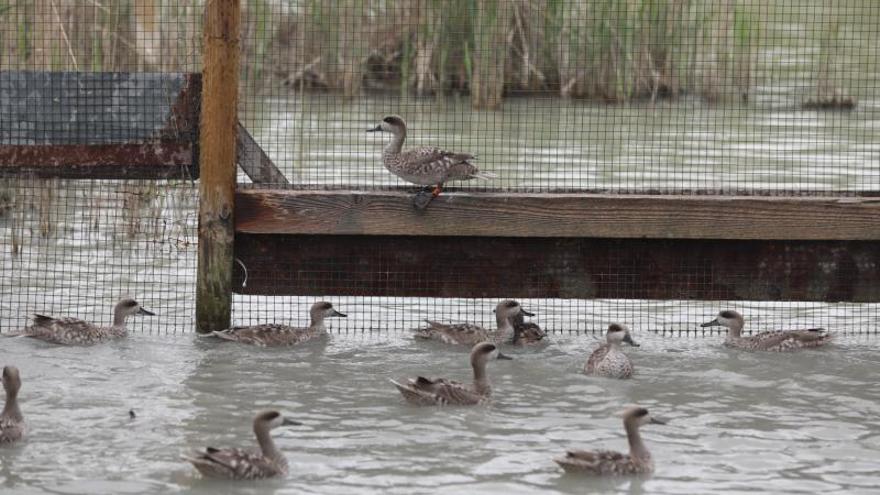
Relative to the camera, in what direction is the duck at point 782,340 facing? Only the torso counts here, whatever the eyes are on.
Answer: to the viewer's left

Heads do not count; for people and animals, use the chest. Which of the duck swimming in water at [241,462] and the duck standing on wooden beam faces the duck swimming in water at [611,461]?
the duck swimming in water at [241,462]

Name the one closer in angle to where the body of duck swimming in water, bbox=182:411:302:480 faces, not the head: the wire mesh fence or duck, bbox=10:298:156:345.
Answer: the wire mesh fence

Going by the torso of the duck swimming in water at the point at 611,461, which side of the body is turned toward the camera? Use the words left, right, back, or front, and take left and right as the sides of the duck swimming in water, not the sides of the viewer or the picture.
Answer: right

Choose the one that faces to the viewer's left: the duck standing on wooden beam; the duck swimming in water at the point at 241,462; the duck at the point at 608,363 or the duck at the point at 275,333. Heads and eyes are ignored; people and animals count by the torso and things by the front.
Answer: the duck standing on wooden beam

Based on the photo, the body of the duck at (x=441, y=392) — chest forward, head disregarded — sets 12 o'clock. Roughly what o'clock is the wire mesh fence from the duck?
The wire mesh fence is roughly at 9 o'clock from the duck.

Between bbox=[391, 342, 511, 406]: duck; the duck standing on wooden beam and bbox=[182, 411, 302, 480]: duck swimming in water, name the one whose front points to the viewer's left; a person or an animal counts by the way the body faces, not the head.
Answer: the duck standing on wooden beam

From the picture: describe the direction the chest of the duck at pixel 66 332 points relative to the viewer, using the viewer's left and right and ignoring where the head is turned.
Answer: facing to the right of the viewer

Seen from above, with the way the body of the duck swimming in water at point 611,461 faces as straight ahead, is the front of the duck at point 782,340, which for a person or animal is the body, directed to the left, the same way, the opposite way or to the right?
the opposite way

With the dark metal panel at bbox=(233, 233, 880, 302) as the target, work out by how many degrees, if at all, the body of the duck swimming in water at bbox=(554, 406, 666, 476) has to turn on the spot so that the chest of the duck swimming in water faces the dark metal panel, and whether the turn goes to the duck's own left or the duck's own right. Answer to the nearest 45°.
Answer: approximately 90° to the duck's own left

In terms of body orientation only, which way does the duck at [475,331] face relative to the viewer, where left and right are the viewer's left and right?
facing to the right of the viewer

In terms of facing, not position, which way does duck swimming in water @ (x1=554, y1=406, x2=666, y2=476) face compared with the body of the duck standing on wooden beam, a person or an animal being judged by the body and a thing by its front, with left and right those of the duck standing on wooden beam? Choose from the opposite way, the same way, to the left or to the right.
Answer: the opposite way

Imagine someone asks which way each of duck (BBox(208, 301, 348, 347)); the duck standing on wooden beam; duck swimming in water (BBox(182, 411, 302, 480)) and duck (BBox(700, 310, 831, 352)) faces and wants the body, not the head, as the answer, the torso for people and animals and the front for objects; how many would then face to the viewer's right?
2

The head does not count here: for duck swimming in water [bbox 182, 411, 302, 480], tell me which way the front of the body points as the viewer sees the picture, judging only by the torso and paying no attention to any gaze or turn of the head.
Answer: to the viewer's right

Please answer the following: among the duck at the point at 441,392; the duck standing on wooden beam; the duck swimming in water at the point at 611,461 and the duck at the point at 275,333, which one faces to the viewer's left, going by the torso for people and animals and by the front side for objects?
the duck standing on wooden beam
